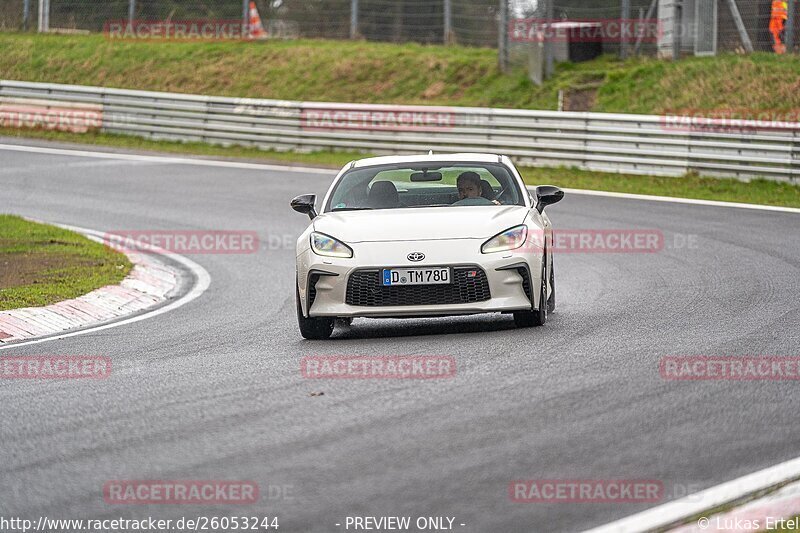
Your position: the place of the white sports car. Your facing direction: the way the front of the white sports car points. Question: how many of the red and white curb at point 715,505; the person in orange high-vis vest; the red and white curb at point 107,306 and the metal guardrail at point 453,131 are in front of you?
1

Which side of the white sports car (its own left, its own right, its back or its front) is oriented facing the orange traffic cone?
back

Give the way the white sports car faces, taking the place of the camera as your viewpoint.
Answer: facing the viewer

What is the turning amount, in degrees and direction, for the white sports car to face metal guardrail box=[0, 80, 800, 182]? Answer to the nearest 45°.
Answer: approximately 180°

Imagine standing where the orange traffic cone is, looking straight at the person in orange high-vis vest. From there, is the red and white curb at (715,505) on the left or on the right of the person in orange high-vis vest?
right

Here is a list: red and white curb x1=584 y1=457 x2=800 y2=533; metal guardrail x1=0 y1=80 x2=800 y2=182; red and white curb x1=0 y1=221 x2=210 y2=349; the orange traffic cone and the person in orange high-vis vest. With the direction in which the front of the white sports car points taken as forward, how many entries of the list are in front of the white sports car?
1

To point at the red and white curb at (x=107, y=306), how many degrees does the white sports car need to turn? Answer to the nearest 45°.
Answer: approximately 135° to its right

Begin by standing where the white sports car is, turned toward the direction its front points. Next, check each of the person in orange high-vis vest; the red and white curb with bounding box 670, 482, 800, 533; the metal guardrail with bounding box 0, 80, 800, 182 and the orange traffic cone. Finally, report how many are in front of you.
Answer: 1

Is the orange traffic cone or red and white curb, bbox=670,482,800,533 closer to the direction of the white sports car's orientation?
the red and white curb

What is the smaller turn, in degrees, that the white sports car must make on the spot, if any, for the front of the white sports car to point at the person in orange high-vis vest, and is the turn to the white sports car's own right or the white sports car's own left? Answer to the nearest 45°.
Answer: approximately 180°

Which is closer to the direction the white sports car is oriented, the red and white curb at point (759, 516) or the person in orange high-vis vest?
the red and white curb

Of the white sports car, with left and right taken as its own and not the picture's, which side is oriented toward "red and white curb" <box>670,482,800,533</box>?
front

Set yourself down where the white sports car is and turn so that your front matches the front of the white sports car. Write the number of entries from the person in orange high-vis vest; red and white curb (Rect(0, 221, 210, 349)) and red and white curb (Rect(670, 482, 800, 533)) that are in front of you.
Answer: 1

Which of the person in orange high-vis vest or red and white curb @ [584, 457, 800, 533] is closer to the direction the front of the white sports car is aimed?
the red and white curb
